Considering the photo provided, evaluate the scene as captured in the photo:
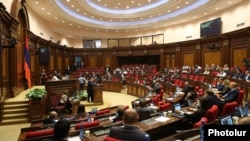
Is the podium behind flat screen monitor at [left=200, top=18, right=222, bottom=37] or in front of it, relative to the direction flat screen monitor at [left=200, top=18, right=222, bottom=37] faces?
in front

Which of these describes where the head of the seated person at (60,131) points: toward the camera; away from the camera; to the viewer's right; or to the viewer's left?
away from the camera

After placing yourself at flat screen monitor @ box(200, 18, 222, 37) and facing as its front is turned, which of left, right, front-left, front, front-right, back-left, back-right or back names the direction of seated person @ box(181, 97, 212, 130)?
front-left

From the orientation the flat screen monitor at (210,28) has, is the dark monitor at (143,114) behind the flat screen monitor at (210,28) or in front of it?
in front

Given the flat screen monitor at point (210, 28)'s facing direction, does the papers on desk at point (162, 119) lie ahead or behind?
ahead

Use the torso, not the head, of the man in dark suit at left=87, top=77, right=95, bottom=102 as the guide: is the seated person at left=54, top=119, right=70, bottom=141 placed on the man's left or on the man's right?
on the man's right

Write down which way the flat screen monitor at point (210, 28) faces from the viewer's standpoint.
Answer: facing the viewer and to the left of the viewer

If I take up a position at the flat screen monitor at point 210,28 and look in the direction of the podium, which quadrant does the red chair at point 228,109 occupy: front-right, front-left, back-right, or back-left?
front-left
